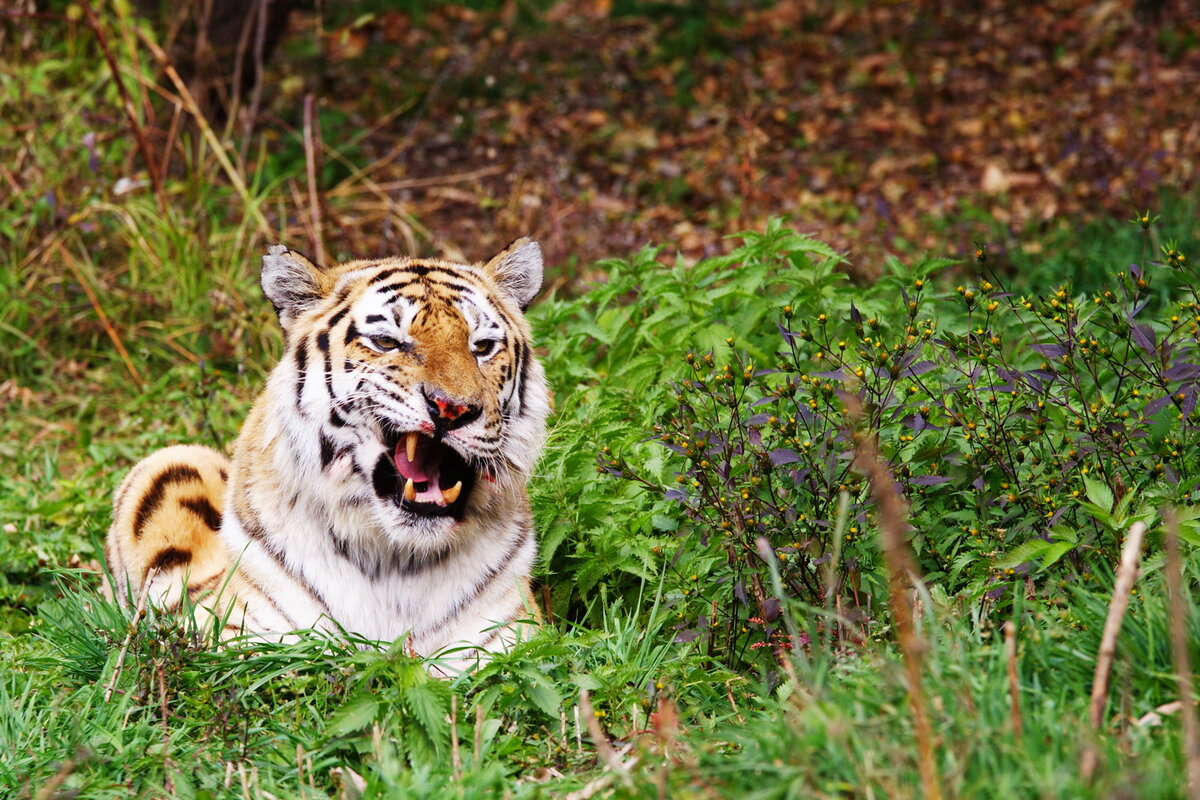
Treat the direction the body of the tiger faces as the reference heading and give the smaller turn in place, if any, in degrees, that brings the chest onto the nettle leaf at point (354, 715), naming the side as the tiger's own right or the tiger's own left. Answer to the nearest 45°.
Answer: approximately 45° to the tiger's own right

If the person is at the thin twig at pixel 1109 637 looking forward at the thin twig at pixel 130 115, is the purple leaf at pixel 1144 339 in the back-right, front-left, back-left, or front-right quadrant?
front-right

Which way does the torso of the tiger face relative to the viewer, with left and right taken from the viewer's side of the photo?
facing the viewer and to the right of the viewer

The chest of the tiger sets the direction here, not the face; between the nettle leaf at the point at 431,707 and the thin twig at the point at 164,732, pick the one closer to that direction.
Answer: the nettle leaf

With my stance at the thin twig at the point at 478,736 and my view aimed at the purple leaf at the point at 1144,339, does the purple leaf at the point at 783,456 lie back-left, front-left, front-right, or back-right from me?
front-left

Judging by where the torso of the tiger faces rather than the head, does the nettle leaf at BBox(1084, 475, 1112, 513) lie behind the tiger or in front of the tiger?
in front

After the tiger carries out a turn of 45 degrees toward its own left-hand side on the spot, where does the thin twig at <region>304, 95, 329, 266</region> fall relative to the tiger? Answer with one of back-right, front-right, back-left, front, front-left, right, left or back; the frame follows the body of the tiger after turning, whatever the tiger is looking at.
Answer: left

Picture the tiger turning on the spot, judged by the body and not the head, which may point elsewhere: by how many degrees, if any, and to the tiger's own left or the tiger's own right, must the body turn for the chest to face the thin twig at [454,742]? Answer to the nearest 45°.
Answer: approximately 45° to the tiger's own right

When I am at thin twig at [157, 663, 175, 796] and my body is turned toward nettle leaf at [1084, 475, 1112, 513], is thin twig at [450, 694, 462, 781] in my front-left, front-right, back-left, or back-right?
front-right

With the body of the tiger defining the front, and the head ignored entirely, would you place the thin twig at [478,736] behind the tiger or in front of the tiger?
in front
